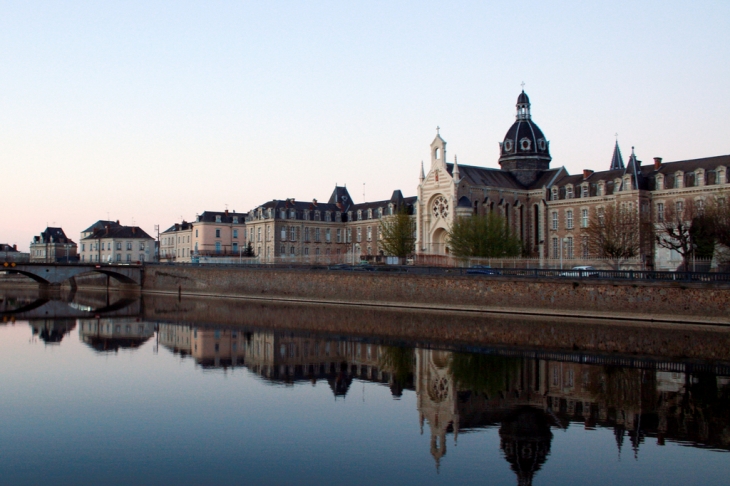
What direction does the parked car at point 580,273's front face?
to the viewer's left
